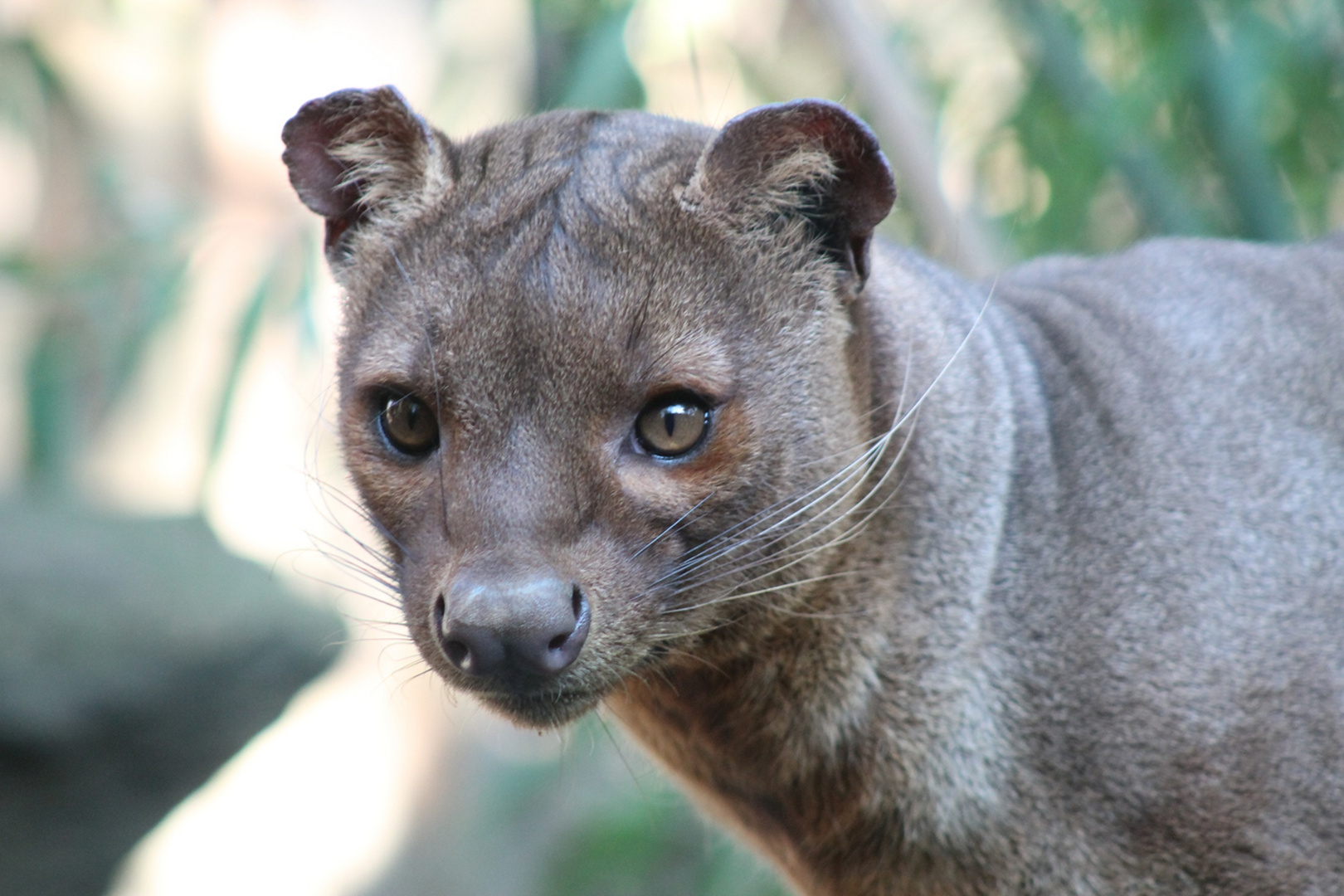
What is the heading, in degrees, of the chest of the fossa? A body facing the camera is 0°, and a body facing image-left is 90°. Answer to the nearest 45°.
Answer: approximately 45°

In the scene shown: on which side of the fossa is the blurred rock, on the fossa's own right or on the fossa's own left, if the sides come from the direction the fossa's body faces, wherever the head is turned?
on the fossa's own right
